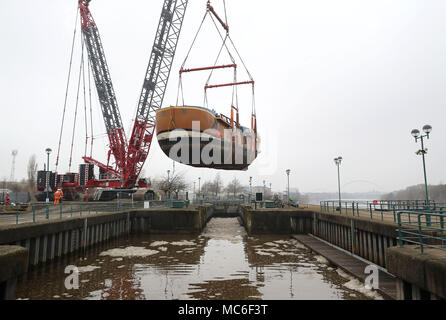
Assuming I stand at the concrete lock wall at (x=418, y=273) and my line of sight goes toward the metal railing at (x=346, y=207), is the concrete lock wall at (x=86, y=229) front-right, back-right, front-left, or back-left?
front-left

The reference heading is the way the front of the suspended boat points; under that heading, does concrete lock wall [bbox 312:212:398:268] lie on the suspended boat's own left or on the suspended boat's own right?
on the suspended boat's own left

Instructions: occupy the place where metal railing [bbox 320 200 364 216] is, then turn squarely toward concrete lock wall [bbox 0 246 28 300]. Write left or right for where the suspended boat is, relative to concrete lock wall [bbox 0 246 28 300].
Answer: right

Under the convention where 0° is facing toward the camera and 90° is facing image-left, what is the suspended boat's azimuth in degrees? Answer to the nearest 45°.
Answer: approximately 45°

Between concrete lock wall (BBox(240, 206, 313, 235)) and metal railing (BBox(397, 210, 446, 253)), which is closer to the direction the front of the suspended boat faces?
the metal railing

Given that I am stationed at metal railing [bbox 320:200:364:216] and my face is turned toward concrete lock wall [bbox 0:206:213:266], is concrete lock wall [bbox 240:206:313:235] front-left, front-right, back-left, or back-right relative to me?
front-right

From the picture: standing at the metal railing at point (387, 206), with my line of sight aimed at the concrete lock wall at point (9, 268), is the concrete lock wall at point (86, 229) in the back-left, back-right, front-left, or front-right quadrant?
front-right
